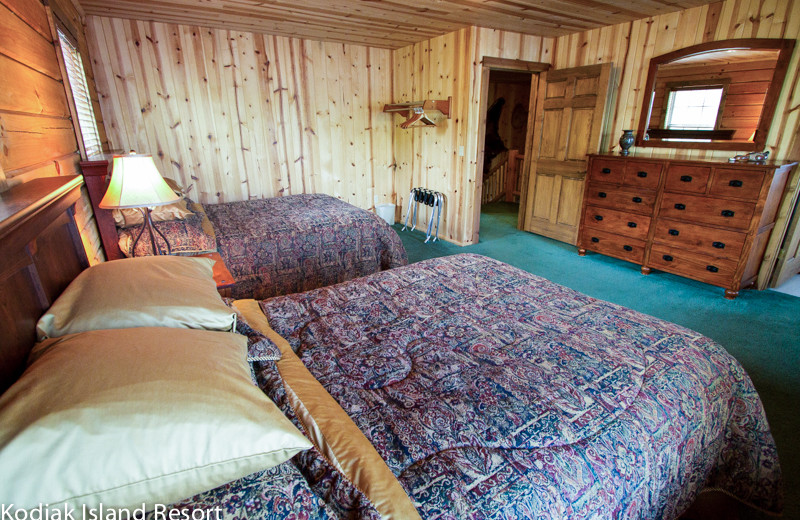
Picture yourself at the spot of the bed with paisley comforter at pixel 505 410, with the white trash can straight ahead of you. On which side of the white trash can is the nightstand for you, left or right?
left

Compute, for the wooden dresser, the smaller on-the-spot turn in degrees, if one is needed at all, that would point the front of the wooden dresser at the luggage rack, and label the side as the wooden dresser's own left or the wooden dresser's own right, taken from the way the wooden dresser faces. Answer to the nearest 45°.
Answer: approximately 45° to the wooden dresser's own right

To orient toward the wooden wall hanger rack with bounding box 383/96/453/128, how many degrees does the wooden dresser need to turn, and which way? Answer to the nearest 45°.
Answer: approximately 45° to its right

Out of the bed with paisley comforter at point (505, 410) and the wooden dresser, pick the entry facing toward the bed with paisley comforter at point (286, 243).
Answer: the wooden dresser

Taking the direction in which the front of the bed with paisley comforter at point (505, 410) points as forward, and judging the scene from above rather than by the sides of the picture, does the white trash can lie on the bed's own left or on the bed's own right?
on the bed's own left

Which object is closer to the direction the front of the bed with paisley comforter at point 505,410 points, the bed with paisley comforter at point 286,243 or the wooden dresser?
the wooden dresser

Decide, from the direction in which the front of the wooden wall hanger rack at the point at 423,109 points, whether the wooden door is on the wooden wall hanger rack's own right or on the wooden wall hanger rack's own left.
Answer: on the wooden wall hanger rack's own left

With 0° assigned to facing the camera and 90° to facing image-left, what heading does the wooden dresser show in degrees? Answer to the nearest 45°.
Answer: approximately 45°

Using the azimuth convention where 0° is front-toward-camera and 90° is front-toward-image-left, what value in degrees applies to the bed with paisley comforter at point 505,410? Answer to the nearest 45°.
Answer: approximately 225°

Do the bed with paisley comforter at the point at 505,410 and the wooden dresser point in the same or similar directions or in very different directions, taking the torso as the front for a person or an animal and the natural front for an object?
very different directions

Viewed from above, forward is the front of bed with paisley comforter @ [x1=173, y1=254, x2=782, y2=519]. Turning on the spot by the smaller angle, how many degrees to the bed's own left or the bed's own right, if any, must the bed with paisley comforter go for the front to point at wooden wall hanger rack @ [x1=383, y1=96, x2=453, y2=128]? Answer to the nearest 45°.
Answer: approximately 45° to the bed's own left

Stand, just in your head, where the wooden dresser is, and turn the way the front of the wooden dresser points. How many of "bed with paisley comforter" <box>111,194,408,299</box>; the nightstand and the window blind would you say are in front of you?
3

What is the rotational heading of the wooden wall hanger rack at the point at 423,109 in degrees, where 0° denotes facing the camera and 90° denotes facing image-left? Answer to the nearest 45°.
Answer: approximately 45°

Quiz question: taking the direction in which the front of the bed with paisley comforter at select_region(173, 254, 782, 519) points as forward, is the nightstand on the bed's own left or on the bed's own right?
on the bed's own left
